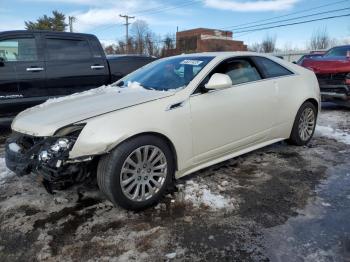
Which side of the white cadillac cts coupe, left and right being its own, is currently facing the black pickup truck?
right

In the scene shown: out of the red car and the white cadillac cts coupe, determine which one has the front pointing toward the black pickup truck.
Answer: the red car

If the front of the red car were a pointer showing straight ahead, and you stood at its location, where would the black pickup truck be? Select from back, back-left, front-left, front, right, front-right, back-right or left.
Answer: front

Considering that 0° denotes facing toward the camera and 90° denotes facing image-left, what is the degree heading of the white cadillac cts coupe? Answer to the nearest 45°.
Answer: approximately 45°

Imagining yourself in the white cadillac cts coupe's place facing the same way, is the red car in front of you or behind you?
behind

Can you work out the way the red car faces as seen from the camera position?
facing the viewer and to the left of the viewer

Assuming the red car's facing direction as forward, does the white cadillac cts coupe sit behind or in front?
in front

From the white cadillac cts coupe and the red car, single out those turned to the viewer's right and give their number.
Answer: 0
